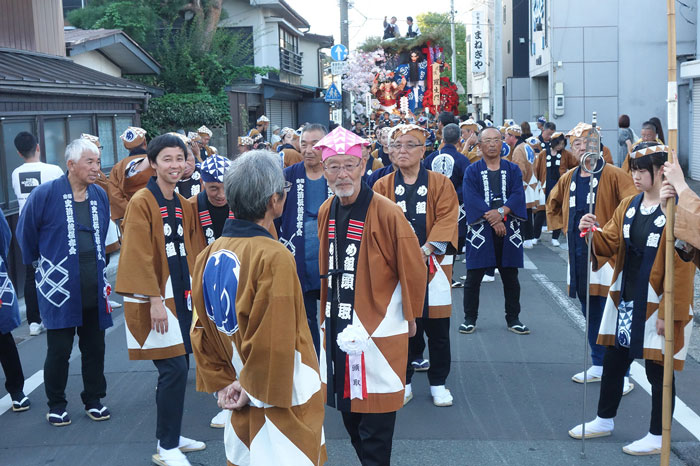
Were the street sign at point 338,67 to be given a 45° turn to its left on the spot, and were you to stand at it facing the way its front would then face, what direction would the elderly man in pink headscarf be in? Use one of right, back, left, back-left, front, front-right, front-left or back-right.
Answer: front-right

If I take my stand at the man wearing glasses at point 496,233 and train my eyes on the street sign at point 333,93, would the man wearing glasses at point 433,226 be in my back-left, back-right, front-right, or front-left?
back-left

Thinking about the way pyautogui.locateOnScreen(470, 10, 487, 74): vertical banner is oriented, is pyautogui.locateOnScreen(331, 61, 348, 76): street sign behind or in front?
in front

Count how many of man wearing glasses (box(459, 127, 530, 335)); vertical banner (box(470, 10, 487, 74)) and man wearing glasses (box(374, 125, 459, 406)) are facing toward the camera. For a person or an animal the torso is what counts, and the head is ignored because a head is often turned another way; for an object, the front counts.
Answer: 3

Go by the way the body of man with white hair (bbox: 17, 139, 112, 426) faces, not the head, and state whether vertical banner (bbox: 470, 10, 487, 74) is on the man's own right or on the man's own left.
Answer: on the man's own left

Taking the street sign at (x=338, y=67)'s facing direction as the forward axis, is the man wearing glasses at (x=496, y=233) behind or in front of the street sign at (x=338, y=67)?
in front

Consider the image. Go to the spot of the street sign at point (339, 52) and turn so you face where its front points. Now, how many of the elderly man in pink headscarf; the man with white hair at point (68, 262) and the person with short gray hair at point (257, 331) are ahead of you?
3

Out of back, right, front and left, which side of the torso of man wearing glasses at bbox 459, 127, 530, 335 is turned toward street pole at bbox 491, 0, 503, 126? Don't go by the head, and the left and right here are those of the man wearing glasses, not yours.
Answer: back
